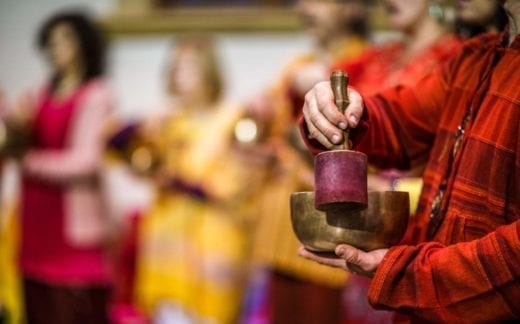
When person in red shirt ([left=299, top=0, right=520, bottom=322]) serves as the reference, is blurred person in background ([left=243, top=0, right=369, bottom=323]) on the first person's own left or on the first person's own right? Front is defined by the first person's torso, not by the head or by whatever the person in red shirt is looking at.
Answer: on the first person's own right

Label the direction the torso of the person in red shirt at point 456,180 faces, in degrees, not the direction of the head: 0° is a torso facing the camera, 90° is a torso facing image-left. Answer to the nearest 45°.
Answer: approximately 45°

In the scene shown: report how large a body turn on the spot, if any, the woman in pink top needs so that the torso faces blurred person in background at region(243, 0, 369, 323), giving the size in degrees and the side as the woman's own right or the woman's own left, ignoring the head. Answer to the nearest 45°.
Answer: approximately 90° to the woman's own left

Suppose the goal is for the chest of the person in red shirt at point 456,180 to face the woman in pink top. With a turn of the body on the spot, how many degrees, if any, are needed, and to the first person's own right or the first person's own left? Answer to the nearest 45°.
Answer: approximately 90° to the first person's own right

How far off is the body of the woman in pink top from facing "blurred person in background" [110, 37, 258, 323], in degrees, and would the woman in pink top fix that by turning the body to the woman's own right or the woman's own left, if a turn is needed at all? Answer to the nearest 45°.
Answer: approximately 135° to the woman's own left

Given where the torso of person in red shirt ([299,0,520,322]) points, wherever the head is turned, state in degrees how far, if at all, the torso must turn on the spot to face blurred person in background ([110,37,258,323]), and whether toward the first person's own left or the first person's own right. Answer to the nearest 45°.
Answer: approximately 90° to the first person's own right

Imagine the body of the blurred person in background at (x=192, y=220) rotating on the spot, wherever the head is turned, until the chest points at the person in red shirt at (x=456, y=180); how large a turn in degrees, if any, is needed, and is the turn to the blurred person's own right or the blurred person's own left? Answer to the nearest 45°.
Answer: approximately 45° to the blurred person's own left
